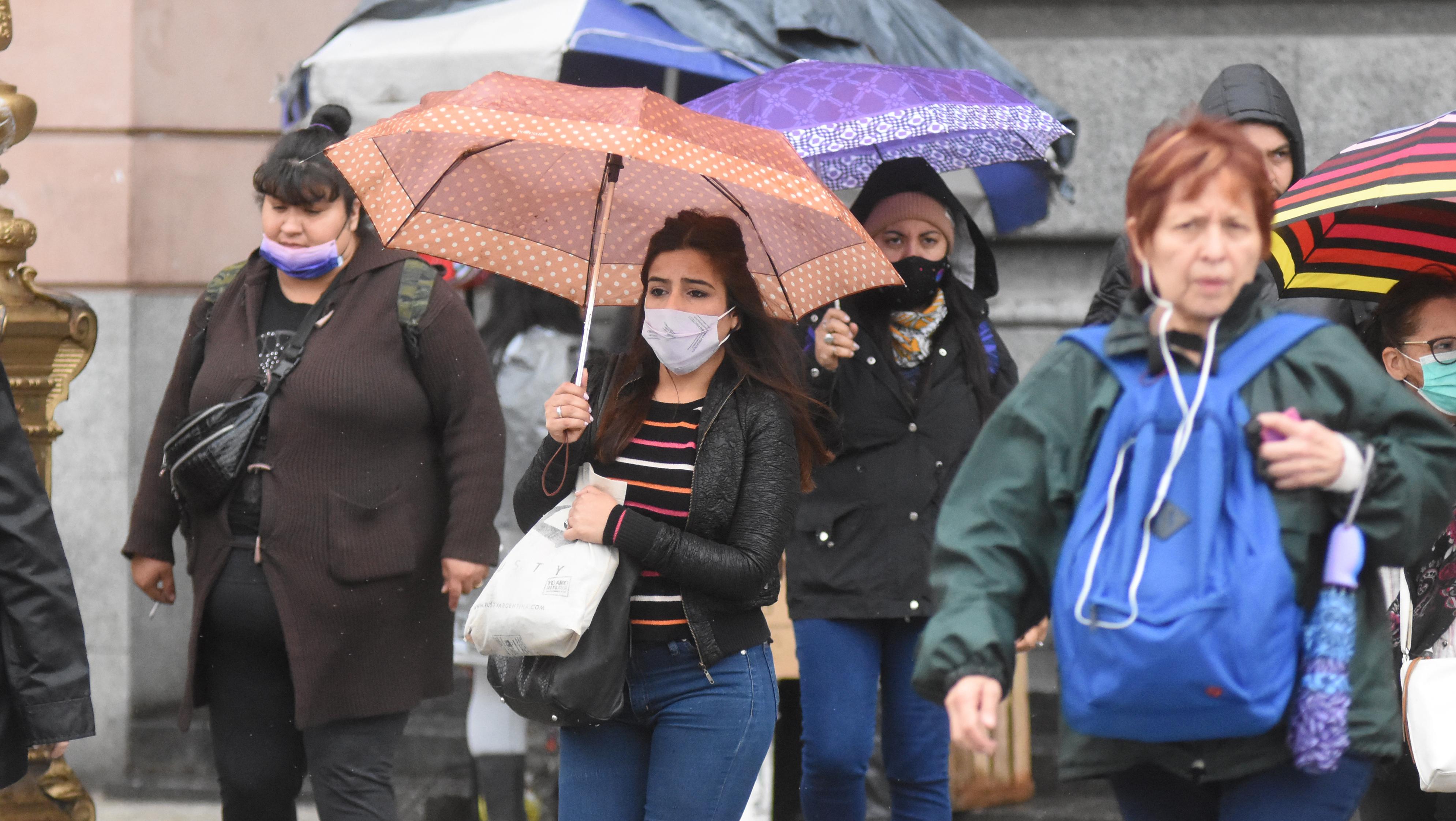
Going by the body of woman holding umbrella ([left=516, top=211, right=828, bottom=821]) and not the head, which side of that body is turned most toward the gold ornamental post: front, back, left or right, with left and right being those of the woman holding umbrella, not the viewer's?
right

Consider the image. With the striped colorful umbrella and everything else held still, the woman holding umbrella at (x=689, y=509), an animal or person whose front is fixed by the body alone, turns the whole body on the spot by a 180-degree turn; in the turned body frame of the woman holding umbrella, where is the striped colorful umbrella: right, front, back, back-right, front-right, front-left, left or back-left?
front-right

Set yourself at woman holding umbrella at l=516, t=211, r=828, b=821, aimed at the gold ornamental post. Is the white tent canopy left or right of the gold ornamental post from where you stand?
right

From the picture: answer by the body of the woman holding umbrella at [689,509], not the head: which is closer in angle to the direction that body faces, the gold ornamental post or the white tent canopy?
the gold ornamental post

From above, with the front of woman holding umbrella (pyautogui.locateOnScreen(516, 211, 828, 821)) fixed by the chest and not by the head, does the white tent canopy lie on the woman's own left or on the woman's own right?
on the woman's own right

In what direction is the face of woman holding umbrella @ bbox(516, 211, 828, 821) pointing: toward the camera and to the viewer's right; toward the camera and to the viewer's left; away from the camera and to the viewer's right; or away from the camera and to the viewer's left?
toward the camera and to the viewer's left

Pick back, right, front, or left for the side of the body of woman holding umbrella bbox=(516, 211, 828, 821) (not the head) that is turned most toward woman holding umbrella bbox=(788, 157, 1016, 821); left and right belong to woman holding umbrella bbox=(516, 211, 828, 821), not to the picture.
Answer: back

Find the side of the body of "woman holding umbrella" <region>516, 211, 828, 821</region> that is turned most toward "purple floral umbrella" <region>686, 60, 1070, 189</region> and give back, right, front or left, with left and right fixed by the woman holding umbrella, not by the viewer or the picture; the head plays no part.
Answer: back

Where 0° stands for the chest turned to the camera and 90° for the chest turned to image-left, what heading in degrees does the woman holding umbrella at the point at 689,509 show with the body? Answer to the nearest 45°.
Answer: approximately 45°
